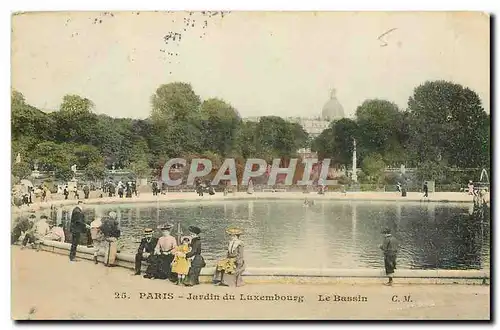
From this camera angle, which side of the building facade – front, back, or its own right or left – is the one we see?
front

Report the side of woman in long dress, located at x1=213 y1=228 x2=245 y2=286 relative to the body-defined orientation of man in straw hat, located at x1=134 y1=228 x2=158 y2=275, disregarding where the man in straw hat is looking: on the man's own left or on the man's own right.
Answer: on the man's own left

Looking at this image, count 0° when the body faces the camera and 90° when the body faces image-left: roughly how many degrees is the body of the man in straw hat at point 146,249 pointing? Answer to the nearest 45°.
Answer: approximately 45°
